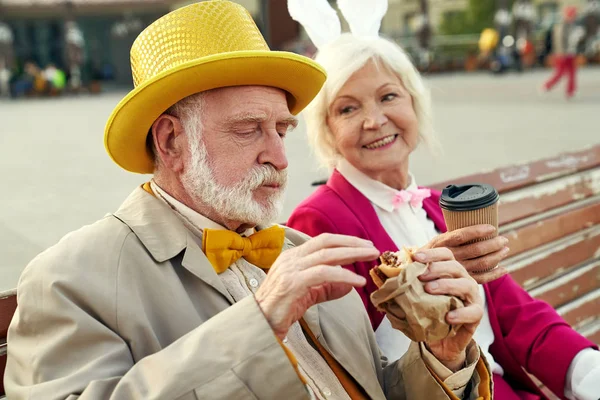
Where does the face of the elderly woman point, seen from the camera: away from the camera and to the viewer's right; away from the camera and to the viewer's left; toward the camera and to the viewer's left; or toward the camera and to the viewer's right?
toward the camera and to the viewer's left

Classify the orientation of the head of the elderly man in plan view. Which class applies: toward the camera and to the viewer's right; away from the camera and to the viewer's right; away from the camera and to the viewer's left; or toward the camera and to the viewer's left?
toward the camera and to the viewer's right

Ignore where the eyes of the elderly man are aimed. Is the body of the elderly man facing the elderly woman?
no

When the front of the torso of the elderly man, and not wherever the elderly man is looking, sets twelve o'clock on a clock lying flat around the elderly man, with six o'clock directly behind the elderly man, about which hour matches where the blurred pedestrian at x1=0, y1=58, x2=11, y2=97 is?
The blurred pedestrian is roughly at 7 o'clock from the elderly man.
